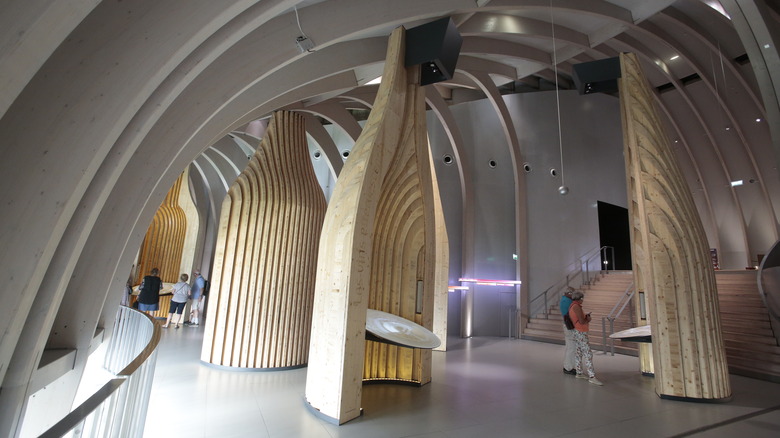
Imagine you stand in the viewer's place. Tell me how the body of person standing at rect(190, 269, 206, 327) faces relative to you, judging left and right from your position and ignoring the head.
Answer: facing to the left of the viewer

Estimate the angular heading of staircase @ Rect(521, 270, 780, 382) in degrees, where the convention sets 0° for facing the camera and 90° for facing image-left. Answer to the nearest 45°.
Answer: approximately 45°

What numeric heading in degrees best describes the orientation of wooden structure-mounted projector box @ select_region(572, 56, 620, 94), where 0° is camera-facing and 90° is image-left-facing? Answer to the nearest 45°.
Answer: approximately 45°

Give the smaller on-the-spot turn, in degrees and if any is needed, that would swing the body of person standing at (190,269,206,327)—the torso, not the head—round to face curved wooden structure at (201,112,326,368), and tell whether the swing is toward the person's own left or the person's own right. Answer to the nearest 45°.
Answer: approximately 90° to the person's own left
